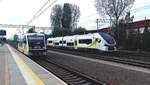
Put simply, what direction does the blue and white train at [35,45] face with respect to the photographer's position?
facing the viewer and to the right of the viewer
